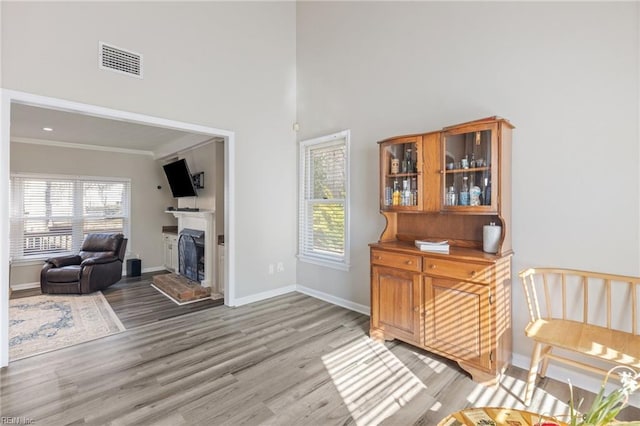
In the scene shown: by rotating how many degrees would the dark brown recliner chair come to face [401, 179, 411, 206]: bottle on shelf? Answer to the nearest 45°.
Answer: approximately 90° to its left

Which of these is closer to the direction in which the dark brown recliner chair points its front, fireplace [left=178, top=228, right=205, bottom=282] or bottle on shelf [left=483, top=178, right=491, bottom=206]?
the bottle on shelf

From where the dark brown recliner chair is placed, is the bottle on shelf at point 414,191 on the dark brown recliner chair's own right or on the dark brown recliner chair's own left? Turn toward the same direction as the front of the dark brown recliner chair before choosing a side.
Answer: on the dark brown recliner chair's own left

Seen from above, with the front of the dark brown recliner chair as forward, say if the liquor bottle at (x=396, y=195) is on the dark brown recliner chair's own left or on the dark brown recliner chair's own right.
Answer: on the dark brown recliner chair's own left
